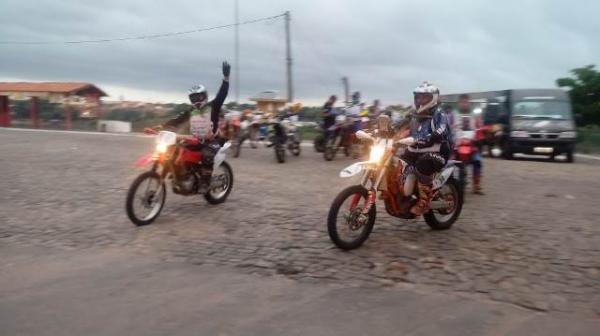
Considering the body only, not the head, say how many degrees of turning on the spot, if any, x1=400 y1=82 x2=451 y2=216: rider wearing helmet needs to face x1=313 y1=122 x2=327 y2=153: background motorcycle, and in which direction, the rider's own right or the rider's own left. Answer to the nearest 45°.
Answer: approximately 135° to the rider's own right

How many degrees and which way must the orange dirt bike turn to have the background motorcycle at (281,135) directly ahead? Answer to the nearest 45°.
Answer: approximately 135° to its right

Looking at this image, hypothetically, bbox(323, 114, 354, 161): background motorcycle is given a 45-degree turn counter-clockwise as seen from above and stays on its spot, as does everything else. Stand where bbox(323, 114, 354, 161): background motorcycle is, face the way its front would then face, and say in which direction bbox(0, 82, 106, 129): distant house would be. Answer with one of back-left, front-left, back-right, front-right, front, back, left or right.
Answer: back-right

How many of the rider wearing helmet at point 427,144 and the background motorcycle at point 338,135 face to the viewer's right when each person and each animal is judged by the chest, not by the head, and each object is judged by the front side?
0

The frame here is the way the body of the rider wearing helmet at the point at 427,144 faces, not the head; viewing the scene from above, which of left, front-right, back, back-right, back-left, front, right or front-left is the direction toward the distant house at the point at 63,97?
right

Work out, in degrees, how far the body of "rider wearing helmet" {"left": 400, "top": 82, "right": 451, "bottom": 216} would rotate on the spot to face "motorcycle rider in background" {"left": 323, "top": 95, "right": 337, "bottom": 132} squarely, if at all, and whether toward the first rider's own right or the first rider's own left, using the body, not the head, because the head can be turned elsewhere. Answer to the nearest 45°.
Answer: approximately 135° to the first rider's own right

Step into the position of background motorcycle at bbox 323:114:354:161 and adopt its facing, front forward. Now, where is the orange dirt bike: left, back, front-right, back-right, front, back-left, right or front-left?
front-left

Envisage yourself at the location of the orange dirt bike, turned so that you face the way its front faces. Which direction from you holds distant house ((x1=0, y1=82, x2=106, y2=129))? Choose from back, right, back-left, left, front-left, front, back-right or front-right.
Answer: right

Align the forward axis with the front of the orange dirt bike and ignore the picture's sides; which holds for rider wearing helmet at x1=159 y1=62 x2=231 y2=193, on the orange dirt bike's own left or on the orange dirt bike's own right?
on the orange dirt bike's own right

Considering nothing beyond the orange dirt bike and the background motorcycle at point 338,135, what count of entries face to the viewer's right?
0

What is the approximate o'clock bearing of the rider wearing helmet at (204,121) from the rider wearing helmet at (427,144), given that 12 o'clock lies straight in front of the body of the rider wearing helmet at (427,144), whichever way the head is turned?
the rider wearing helmet at (204,121) is roughly at 2 o'clock from the rider wearing helmet at (427,144).

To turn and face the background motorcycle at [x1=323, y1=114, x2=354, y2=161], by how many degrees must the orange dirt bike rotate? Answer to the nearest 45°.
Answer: approximately 135° to its right

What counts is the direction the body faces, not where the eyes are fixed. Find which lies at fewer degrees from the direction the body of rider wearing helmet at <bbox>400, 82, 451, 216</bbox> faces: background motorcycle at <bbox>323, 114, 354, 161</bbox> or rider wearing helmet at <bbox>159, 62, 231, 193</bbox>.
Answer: the rider wearing helmet

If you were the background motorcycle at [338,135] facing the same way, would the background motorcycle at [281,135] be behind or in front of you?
in front

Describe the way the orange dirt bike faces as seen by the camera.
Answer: facing the viewer and to the left of the viewer

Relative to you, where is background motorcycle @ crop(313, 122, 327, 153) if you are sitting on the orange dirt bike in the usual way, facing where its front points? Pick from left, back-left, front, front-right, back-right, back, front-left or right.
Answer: back-right

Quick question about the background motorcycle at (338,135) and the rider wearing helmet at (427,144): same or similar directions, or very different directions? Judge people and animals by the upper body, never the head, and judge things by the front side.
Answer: same or similar directions
